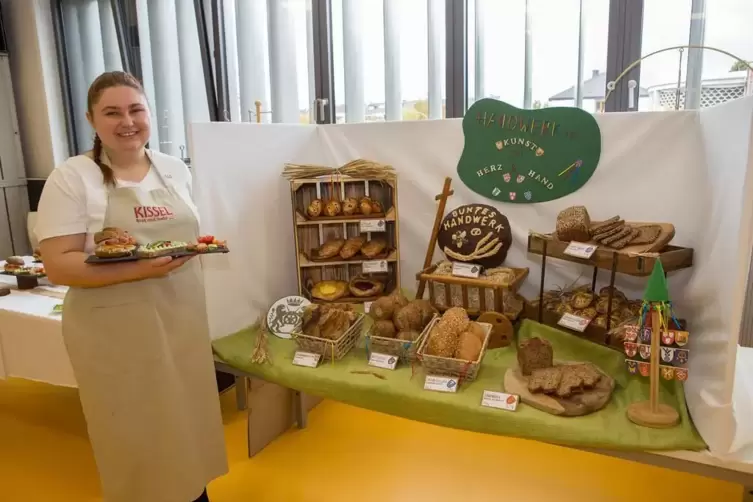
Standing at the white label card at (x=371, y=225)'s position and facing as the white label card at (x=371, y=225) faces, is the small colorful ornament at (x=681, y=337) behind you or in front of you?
in front

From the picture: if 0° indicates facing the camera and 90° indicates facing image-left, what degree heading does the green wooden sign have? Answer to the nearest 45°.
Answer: approximately 0°

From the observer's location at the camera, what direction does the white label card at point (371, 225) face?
facing the viewer

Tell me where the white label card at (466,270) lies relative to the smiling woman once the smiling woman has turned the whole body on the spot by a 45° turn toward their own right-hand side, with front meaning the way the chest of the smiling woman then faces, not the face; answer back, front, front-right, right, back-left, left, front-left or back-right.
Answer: left

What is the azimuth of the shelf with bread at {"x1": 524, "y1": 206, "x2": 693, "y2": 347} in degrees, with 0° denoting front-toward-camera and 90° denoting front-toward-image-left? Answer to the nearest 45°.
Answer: approximately 45°

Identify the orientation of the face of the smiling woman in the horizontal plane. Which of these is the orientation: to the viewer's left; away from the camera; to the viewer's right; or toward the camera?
toward the camera

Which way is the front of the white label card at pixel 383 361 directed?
toward the camera
